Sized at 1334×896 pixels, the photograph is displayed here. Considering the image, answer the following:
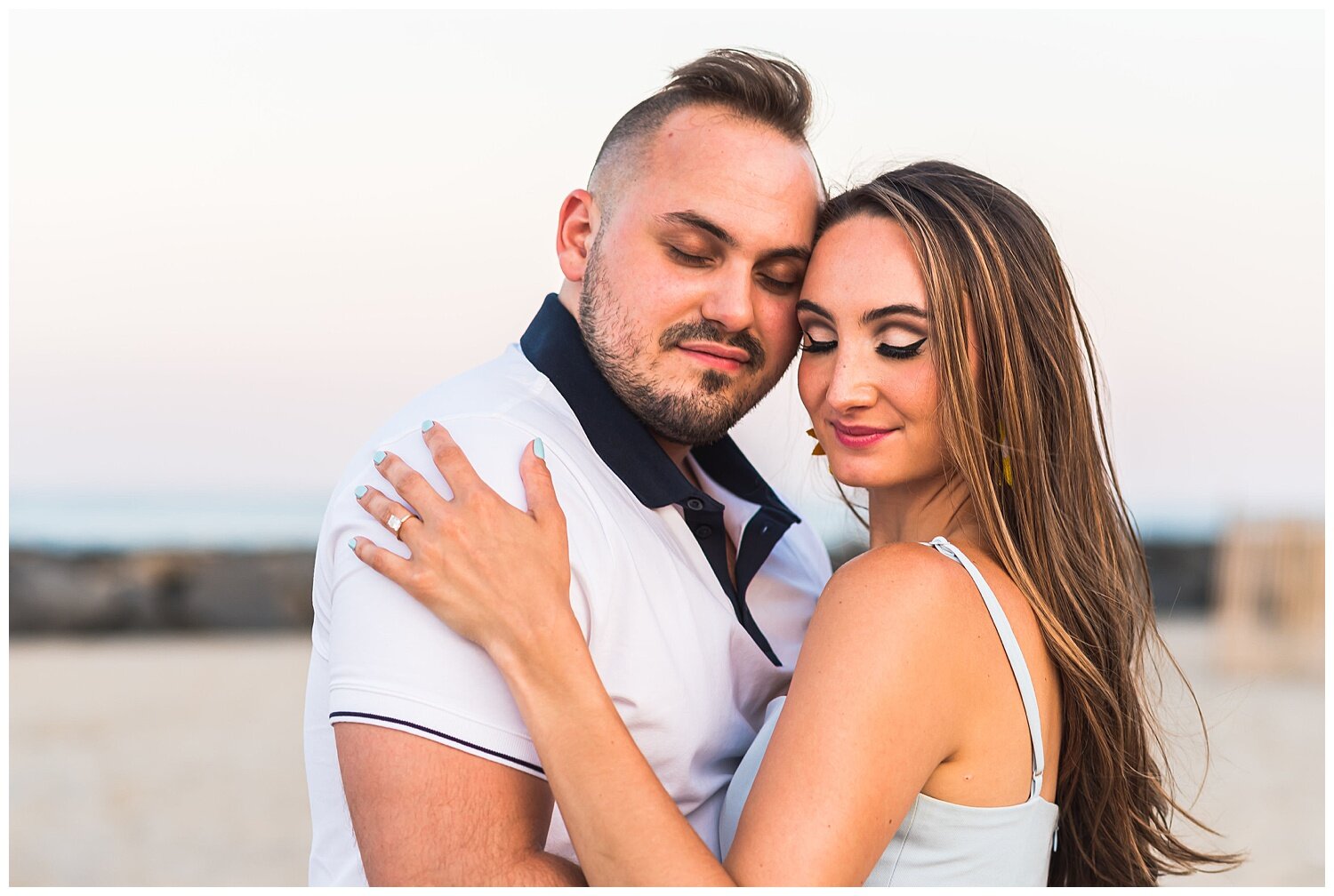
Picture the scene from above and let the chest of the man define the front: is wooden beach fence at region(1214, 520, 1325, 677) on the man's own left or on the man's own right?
on the man's own left

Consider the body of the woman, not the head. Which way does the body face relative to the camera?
to the viewer's left

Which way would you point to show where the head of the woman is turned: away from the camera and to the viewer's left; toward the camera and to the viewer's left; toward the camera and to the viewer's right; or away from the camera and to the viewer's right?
toward the camera and to the viewer's left

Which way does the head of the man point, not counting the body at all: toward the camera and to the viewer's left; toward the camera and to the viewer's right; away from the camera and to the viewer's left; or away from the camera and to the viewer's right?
toward the camera and to the viewer's right

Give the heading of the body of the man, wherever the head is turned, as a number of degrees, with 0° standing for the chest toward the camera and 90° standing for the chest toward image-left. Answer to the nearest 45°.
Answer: approximately 315°

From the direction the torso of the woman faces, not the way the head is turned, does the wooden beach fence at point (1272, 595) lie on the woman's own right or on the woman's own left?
on the woman's own right
